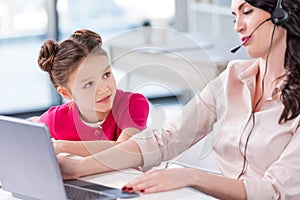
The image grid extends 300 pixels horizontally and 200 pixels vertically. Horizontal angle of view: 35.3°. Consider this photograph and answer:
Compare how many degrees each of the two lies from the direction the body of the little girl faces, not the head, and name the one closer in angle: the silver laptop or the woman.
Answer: the silver laptop

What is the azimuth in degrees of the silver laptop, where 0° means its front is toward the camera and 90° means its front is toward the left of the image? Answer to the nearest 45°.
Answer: approximately 225°

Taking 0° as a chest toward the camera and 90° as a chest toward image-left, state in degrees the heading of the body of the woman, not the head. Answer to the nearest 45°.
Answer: approximately 45°

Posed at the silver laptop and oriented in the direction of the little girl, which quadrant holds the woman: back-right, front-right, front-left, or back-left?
front-right

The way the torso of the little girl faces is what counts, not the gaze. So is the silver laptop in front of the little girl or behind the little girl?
in front

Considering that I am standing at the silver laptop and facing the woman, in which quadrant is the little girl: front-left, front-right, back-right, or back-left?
front-left

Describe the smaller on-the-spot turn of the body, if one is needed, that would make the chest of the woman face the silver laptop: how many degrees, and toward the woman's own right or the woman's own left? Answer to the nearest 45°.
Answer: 0° — they already face it

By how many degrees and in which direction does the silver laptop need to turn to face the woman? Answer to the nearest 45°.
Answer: approximately 45° to its right

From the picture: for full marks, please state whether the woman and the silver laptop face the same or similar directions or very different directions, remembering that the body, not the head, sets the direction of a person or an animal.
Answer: very different directions

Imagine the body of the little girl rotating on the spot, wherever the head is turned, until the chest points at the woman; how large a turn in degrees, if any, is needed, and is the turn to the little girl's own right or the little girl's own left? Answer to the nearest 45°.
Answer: approximately 45° to the little girl's own left

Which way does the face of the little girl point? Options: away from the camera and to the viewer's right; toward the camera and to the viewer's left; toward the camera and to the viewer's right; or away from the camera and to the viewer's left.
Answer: toward the camera and to the viewer's right

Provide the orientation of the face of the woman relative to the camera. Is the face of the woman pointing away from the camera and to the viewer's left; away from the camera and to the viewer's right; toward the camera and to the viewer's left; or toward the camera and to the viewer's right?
toward the camera and to the viewer's left

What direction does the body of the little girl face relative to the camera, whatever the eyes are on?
toward the camera

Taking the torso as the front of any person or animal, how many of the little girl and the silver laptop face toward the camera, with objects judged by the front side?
1

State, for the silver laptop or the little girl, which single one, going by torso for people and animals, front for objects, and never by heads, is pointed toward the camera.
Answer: the little girl
